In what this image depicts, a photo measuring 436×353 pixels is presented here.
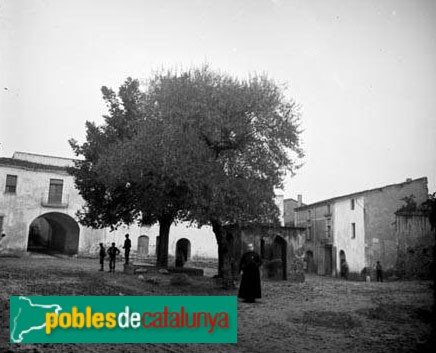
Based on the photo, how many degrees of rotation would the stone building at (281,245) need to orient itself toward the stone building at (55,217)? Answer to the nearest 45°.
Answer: approximately 135° to its right

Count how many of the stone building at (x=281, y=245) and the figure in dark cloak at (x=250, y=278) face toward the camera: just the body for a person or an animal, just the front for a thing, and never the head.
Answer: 2

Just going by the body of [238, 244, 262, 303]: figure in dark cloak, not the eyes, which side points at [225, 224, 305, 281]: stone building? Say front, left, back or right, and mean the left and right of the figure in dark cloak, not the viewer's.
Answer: back

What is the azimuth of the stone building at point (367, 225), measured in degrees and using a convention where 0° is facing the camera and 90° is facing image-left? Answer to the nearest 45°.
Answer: approximately 45°

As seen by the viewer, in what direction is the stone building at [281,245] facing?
toward the camera

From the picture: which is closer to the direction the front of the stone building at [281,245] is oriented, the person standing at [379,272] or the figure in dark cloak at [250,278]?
the figure in dark cloak

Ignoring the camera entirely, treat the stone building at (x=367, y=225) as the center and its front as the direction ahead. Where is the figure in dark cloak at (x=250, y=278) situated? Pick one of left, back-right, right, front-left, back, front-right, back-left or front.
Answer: front-left

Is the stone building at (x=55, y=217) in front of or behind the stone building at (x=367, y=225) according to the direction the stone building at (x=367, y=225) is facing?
in front
